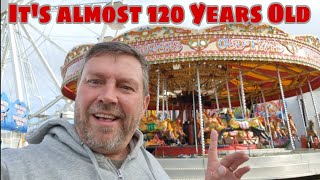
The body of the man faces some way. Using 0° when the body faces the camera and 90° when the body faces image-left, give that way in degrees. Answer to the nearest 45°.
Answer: approximately 0°

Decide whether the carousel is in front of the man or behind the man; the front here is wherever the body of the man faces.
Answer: behind
